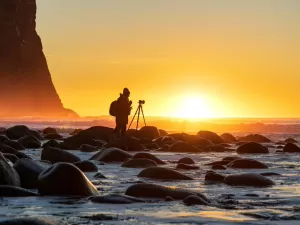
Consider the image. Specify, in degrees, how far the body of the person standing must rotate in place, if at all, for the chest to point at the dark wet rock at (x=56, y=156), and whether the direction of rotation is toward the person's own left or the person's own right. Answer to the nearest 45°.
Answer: approximately 90° to the person's own right

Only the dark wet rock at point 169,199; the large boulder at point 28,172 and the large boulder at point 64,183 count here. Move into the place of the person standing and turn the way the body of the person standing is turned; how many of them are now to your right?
3

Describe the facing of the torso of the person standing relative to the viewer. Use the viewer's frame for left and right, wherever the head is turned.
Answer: facing to the right of the viewer

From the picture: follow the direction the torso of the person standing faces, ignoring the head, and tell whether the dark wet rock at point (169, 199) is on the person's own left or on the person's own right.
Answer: on the person's own right

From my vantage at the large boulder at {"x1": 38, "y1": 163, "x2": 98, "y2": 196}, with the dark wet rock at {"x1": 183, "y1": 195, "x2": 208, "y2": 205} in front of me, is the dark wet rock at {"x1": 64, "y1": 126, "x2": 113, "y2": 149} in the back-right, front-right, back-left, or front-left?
back-left

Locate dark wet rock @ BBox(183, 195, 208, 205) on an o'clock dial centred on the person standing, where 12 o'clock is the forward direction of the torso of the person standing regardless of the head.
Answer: The dark wet rock is roughly at 3 o'clock from the person standing.

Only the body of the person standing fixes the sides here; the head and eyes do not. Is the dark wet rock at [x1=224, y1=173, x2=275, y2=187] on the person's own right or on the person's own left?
on the person's own right

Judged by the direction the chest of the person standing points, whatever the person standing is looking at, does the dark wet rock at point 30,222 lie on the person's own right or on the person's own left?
on the person's own right

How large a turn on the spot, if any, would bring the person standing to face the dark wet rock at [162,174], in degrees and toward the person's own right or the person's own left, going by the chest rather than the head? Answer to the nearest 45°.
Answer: approximately 90° to the person's own right

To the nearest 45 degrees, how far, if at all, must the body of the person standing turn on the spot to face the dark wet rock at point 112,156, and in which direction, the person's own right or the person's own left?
approximately 90° to the person's own right
